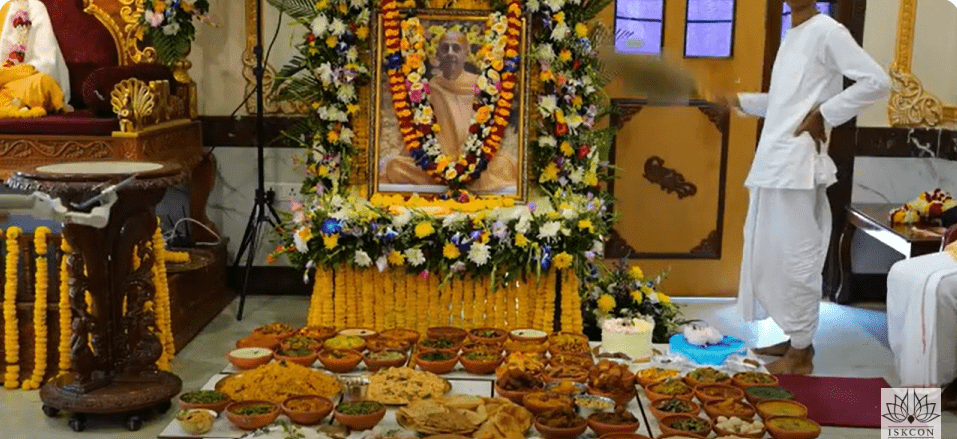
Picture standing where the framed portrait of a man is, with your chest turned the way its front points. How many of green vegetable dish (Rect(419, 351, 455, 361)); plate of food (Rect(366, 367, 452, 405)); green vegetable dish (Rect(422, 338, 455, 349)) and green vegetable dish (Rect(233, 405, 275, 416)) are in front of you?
4

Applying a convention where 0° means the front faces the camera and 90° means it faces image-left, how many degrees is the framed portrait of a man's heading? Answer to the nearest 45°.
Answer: approximately 0°

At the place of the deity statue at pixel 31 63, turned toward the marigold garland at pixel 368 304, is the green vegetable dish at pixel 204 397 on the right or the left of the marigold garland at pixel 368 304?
right

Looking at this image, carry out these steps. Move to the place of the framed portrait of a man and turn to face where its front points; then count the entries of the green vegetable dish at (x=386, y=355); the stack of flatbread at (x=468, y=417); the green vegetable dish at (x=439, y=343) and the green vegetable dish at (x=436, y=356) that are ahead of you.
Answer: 4

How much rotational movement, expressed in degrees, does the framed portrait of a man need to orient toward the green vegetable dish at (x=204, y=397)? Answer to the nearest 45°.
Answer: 0° — it already faces it

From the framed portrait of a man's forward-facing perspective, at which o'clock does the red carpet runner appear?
The red carpet runner is roughly at 10 o'clock from the framed portrait of a man.

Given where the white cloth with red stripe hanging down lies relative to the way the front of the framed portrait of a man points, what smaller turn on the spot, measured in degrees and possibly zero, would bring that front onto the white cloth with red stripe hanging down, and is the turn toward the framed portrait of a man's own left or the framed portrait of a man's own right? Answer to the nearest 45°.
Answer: approximately 45° to the framed portrait of a man's own left

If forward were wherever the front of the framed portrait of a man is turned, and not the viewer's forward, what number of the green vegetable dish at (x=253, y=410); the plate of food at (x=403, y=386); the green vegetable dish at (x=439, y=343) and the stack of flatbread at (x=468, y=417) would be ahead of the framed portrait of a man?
4
